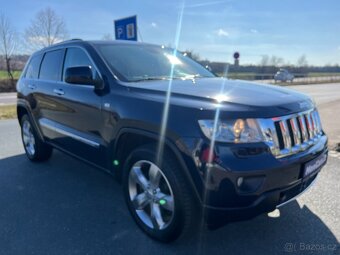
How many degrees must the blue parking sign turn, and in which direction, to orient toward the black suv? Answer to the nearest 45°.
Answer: approximately 45° to its left

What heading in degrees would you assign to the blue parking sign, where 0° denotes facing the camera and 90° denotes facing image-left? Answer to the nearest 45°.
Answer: approximately 45°

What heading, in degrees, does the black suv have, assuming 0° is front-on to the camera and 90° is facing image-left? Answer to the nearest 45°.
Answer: approximately 315°

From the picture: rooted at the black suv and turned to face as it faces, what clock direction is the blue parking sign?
The blue parking sign is roughly at 7 o'clock from the black suv.

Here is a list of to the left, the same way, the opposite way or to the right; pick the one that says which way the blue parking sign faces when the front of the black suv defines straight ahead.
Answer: to the right
